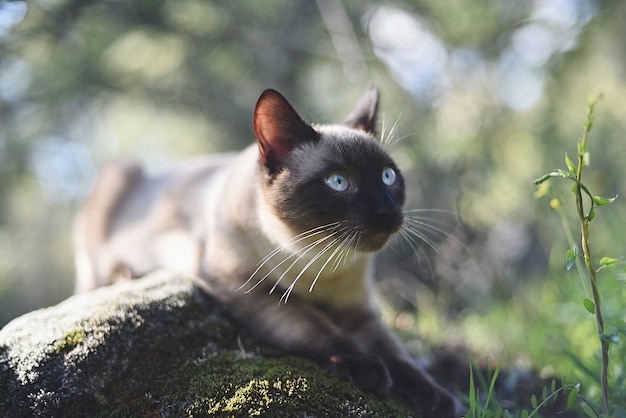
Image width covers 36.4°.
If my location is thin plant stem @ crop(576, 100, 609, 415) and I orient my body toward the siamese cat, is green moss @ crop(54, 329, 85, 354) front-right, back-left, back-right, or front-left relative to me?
front-left

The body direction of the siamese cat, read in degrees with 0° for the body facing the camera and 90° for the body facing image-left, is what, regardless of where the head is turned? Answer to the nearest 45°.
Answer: approximately 315°

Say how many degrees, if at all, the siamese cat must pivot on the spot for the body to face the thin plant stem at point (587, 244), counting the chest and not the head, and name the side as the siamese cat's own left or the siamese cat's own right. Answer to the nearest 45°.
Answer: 0° — it already faces it

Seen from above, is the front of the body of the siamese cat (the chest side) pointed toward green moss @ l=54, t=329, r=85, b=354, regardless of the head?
no

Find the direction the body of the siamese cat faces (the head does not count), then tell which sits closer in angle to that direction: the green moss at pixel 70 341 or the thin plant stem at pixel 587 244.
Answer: the thin plant stem
